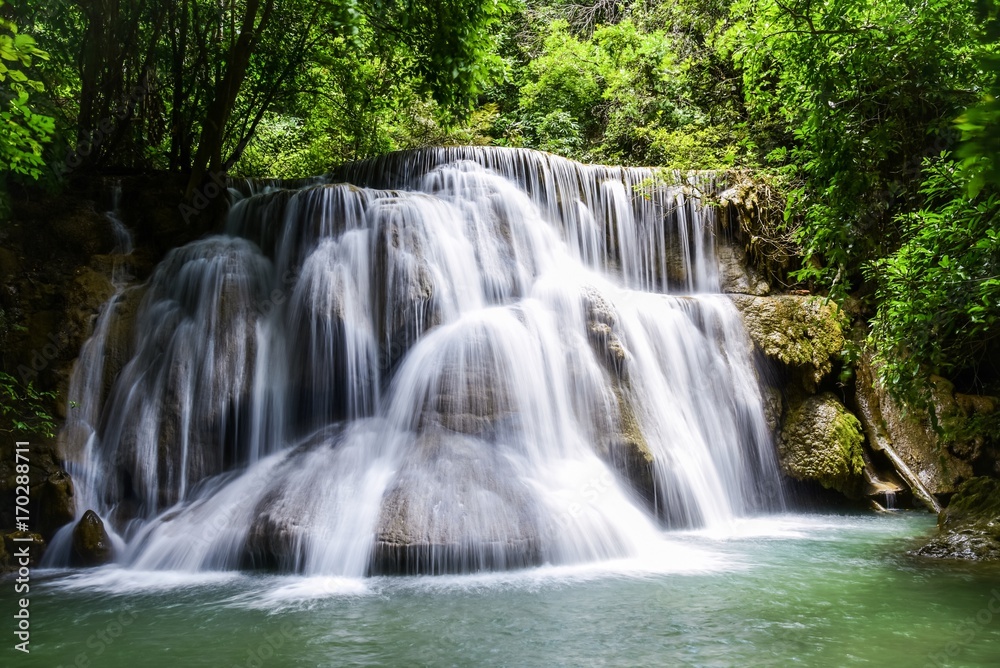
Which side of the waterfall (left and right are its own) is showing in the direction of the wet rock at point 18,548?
right

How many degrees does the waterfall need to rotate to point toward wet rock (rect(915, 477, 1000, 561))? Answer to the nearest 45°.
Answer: approximately 90° to its left

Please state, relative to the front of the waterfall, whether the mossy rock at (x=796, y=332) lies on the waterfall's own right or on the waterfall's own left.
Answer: on the waterfall's own left

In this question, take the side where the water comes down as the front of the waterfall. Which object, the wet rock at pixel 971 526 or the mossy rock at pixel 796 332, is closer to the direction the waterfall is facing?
the wet rock

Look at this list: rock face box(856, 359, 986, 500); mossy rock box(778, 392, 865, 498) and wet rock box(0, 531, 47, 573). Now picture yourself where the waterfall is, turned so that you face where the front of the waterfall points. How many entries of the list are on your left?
2

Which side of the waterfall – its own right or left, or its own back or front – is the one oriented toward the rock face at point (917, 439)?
left

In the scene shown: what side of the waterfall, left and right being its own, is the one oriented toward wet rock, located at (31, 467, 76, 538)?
right

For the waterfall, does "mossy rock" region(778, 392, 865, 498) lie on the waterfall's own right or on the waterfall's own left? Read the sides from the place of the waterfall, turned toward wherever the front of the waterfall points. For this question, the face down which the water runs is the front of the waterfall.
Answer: on the waterfall's own left

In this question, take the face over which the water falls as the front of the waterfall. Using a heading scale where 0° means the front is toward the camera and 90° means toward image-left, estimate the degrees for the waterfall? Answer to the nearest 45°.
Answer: approximately 0°
